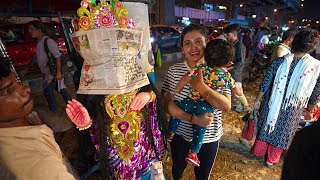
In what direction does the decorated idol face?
toward the camera

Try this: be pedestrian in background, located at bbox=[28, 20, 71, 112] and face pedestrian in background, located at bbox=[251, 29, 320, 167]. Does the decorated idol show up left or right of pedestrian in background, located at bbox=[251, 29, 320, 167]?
right

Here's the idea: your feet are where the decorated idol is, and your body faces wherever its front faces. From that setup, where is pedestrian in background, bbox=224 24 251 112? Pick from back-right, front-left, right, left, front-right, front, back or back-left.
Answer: back-left

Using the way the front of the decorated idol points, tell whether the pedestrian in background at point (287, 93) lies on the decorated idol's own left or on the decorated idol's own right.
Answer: on the decorated idol's own left

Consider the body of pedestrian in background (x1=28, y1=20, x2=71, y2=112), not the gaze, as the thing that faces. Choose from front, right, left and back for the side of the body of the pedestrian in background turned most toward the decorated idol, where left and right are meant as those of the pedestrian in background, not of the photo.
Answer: left
